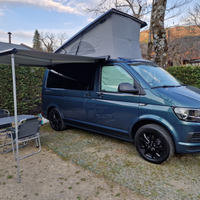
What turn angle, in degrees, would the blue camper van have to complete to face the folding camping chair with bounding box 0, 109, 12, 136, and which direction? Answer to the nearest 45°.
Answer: approximately 135° to its right

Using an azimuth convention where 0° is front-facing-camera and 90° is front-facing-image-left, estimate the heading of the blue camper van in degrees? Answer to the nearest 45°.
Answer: approximately 315°
